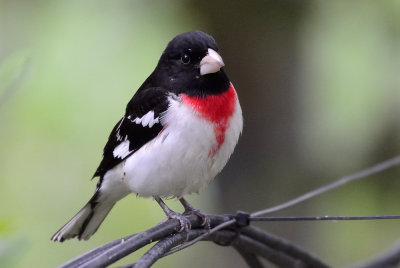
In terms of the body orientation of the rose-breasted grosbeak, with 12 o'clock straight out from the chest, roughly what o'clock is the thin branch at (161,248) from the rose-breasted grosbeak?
The thin branch is roughly at 2 o'clock from the rose-breasted grosbeak.
